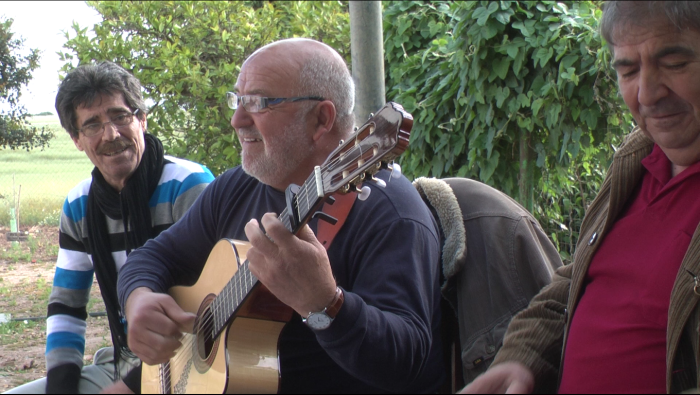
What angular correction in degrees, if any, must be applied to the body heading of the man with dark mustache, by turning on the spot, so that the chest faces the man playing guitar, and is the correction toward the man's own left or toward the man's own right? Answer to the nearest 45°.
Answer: approximately 45° to the man's own left

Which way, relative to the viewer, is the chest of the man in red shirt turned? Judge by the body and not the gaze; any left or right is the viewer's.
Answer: facing the viewer and to the left of the viewer

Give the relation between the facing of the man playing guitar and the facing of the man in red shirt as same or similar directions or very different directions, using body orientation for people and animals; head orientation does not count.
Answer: same or similar directions

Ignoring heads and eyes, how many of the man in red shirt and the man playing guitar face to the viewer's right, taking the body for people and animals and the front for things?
0

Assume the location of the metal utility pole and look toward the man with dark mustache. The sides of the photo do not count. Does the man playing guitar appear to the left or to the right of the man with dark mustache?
left

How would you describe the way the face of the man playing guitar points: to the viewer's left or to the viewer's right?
to the viewer's left

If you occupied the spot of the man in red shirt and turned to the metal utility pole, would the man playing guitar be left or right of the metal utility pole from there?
left

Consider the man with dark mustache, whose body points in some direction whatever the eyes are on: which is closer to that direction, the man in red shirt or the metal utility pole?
the man in red shirt

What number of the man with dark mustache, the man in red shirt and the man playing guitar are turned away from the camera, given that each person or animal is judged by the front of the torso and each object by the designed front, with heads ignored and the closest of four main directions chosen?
0

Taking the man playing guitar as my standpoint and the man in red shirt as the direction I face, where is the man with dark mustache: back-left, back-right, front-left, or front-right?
back-left

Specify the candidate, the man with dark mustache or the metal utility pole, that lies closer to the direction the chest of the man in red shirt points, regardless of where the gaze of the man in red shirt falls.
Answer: the man with dark mustache

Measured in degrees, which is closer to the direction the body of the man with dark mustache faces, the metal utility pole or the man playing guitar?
the man playing guitar

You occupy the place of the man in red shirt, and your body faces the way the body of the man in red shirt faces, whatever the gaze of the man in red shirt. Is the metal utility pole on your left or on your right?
on your right

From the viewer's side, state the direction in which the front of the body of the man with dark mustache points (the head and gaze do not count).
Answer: toward the camera

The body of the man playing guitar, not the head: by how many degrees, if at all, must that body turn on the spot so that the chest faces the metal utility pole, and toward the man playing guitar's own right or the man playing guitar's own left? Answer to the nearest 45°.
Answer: approximately 135° to the man playing guitar's own right

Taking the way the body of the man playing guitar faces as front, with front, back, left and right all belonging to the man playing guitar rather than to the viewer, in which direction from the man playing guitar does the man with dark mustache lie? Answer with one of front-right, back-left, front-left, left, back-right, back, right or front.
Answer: right

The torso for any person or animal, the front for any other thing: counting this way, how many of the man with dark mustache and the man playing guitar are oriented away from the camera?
0

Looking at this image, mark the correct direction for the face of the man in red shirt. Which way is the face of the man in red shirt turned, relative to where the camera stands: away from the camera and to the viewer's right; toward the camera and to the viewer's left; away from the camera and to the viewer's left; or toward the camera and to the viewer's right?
toward the camera and to the viewer's left
